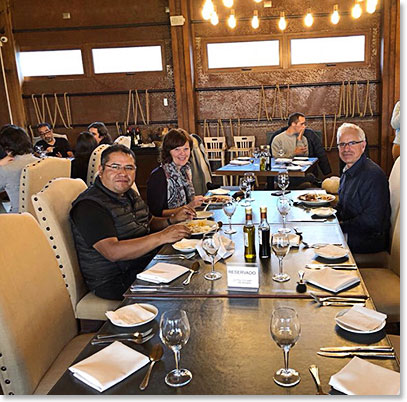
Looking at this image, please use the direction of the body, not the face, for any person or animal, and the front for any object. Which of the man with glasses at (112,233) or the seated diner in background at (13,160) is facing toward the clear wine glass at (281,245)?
the man with glasses

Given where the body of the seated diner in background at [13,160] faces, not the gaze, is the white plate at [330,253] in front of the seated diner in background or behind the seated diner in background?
behind

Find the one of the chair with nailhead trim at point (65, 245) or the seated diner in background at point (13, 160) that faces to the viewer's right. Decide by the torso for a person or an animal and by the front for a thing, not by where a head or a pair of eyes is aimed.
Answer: the chair with nailhead trim

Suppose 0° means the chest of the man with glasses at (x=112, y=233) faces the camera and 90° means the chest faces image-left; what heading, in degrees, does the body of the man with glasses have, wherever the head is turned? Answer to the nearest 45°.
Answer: approximately 315°

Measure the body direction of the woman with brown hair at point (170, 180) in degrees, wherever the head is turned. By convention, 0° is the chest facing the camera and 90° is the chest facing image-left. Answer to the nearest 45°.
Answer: approximately 315°

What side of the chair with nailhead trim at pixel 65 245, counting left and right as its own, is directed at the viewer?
right

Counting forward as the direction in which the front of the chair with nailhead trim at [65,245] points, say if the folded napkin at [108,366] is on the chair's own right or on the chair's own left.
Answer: on the chair's own right

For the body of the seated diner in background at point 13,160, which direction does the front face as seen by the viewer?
away from the camera

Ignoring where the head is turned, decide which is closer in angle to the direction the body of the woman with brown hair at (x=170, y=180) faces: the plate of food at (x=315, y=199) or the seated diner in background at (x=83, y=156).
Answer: the plate of food
